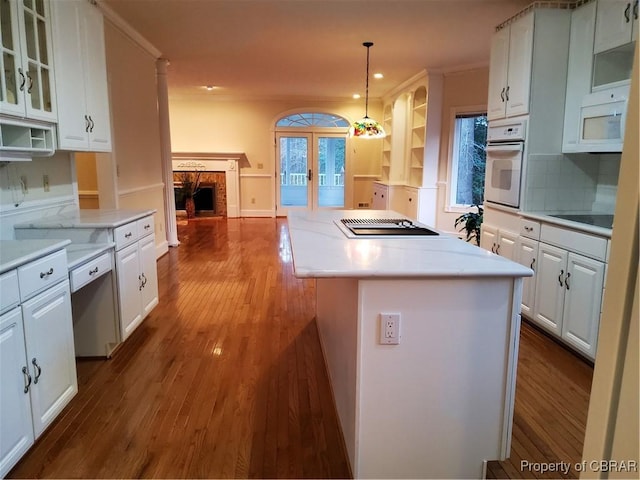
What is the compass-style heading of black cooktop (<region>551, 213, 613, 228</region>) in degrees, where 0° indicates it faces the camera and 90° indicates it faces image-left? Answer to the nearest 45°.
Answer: approximately 45°

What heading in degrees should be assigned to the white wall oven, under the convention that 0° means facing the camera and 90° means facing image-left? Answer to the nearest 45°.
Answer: approximately 45°

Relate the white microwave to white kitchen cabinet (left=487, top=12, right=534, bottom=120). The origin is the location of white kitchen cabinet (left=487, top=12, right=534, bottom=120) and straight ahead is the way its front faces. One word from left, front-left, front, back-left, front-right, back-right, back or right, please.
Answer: left

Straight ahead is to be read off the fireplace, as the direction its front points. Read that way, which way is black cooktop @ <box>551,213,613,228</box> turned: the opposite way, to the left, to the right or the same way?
to the right

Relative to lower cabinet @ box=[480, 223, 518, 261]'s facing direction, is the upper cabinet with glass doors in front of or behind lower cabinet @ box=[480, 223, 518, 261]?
in front

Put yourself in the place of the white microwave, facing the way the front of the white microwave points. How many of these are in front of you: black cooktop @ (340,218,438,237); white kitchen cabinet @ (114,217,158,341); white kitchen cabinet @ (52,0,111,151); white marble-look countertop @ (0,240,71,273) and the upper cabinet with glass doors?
5

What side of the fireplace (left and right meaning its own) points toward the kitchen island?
front

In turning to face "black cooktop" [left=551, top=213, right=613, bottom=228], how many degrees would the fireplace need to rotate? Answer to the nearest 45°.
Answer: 0° — it already faces it

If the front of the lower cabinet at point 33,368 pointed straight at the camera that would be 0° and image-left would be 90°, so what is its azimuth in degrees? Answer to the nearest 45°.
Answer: approximately 315°

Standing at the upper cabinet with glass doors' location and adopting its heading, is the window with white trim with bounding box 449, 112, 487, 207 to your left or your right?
on your left

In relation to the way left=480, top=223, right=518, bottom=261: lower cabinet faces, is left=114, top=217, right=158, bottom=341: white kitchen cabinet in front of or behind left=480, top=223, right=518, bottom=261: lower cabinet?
in front

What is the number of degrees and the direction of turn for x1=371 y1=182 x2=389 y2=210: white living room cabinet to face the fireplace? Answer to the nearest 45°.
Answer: approximately 45° to its right

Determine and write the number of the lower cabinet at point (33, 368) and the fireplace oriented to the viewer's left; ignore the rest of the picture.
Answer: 0

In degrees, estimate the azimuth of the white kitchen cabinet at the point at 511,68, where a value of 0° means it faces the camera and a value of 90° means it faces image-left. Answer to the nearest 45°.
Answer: approximately 45°
